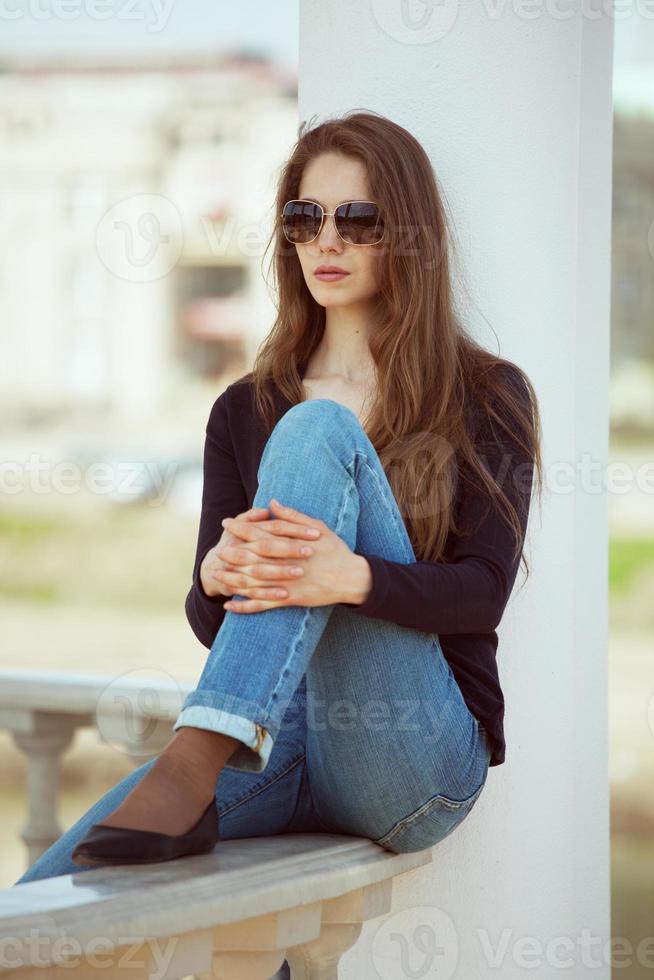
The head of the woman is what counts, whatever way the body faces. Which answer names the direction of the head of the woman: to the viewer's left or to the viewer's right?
to the viewer's left

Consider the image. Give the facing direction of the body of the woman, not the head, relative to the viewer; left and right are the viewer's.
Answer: facing the viewer and to the left of the viewer
